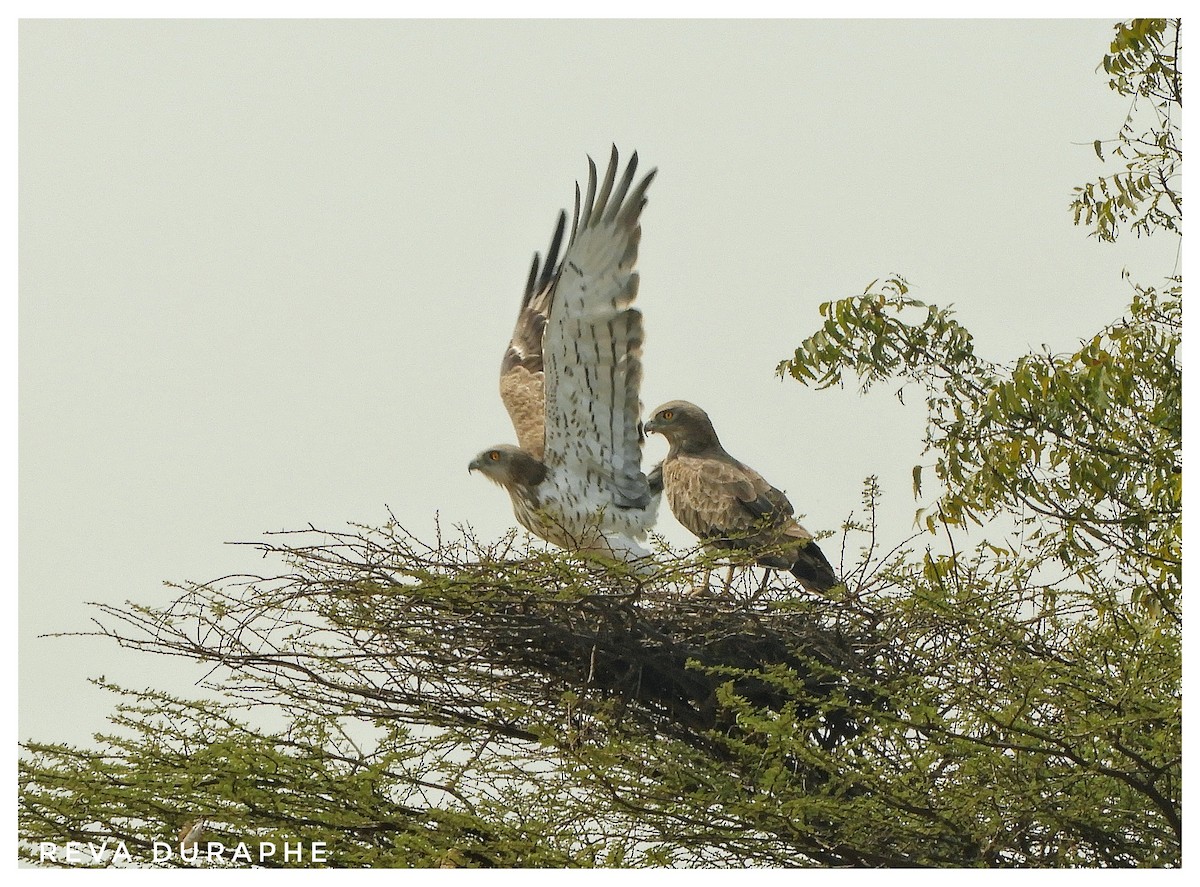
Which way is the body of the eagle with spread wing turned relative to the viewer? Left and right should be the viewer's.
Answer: facing to the left of the viewer

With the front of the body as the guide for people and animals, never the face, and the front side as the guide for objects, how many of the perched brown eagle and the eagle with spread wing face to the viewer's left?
2

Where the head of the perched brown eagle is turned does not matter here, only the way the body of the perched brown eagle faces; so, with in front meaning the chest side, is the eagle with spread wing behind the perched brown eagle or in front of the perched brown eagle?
in front

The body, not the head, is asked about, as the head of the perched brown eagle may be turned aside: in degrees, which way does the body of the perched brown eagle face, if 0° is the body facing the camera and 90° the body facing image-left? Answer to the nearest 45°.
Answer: approximately 90°

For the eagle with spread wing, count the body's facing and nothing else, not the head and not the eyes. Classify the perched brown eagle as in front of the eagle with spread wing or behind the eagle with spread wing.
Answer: behind
